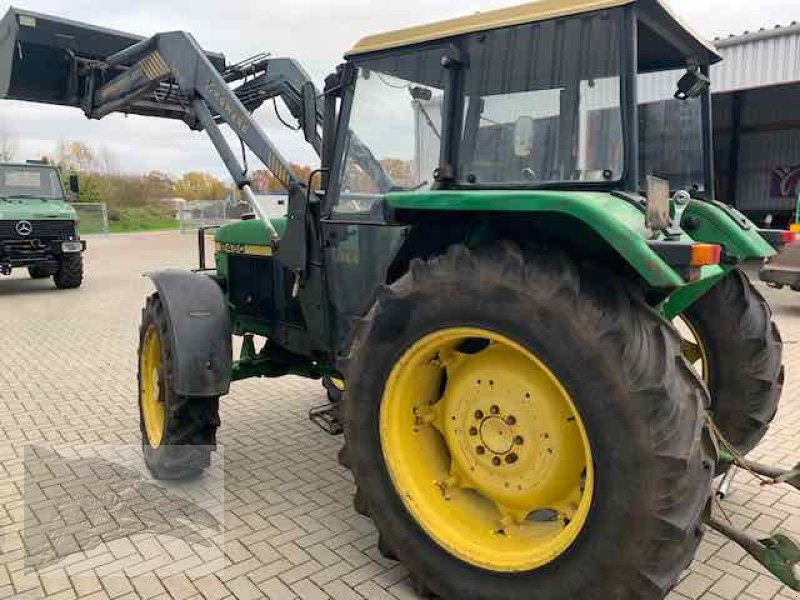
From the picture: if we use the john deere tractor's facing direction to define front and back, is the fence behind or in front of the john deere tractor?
in front

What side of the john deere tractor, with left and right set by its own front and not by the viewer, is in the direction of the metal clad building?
right

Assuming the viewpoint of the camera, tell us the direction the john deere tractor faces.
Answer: facing away from the viewer and to the left of the viewer

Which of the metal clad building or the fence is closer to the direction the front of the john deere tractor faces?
the fence
